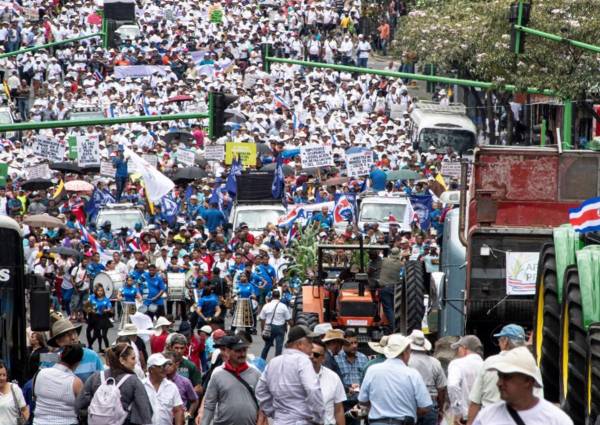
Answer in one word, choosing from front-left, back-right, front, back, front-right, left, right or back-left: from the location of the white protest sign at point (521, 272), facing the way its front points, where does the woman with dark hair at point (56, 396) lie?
front-right

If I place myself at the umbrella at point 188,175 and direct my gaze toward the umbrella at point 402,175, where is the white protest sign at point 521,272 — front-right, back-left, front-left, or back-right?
front-right

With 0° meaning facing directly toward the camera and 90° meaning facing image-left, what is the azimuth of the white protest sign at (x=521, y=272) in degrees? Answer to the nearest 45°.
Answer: approximately 0°

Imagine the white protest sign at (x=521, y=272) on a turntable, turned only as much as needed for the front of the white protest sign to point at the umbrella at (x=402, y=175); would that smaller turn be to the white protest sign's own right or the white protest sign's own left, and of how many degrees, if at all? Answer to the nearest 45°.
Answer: approximately 180°
